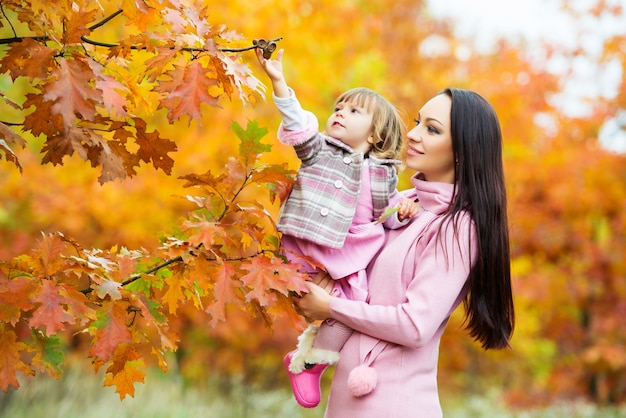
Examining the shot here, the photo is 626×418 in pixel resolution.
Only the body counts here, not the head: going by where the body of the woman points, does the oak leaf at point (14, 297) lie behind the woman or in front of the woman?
in front

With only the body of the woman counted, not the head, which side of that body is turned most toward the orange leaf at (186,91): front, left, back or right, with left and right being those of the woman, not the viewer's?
front

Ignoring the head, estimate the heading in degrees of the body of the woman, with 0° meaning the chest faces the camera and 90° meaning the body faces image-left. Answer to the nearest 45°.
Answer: approximately 90°

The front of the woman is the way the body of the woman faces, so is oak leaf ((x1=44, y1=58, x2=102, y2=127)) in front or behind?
in front

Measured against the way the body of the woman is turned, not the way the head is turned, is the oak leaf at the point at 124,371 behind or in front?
in front

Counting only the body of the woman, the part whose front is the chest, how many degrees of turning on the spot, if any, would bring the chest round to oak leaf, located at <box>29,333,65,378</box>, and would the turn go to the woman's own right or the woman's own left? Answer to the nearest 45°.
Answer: approximately 45° to the woman's own right
